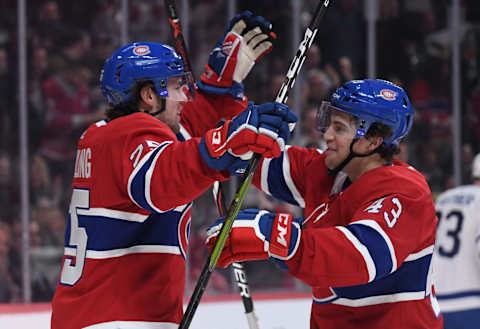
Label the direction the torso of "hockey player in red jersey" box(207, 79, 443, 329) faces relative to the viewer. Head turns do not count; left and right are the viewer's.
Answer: facing to the left of the viewer

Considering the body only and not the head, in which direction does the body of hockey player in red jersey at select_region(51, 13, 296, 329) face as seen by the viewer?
to the viewer's right

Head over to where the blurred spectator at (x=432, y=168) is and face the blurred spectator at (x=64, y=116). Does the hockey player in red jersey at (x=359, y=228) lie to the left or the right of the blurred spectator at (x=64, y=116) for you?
left

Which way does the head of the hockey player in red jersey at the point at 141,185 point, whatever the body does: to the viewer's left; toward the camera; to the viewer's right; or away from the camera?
to the viewer's right

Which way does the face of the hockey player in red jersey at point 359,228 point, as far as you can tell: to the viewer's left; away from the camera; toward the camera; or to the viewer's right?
to the viewer's left

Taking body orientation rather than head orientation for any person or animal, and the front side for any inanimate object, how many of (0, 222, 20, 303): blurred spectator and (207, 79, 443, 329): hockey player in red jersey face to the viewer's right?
0

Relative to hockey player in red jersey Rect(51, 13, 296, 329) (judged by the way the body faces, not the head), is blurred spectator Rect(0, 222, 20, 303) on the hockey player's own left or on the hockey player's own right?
on the hockey player's own left
